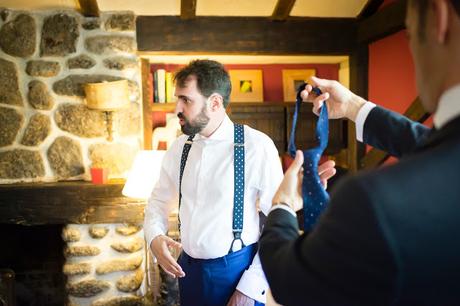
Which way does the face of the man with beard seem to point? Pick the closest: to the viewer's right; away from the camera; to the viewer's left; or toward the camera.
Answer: to the viewer's left

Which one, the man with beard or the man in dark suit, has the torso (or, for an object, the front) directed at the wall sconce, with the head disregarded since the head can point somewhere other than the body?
the man in dark suit

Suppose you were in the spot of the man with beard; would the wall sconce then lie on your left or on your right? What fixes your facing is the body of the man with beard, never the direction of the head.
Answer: on your right

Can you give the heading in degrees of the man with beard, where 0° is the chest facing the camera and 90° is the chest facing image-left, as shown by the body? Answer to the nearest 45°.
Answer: approximately 45°

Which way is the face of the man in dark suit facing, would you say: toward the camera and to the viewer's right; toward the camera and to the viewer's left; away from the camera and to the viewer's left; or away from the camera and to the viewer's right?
away from the camera and to the viewer's left

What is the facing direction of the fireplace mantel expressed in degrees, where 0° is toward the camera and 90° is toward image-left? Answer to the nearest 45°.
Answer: approximately 0°

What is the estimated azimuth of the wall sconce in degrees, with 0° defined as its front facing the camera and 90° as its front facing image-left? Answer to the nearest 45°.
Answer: approximately 0°

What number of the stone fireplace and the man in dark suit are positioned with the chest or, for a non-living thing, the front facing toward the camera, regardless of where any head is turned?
1

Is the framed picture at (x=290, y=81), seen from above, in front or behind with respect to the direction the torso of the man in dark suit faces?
in front

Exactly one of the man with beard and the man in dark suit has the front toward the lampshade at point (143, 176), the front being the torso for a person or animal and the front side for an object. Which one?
the man in dark suit
